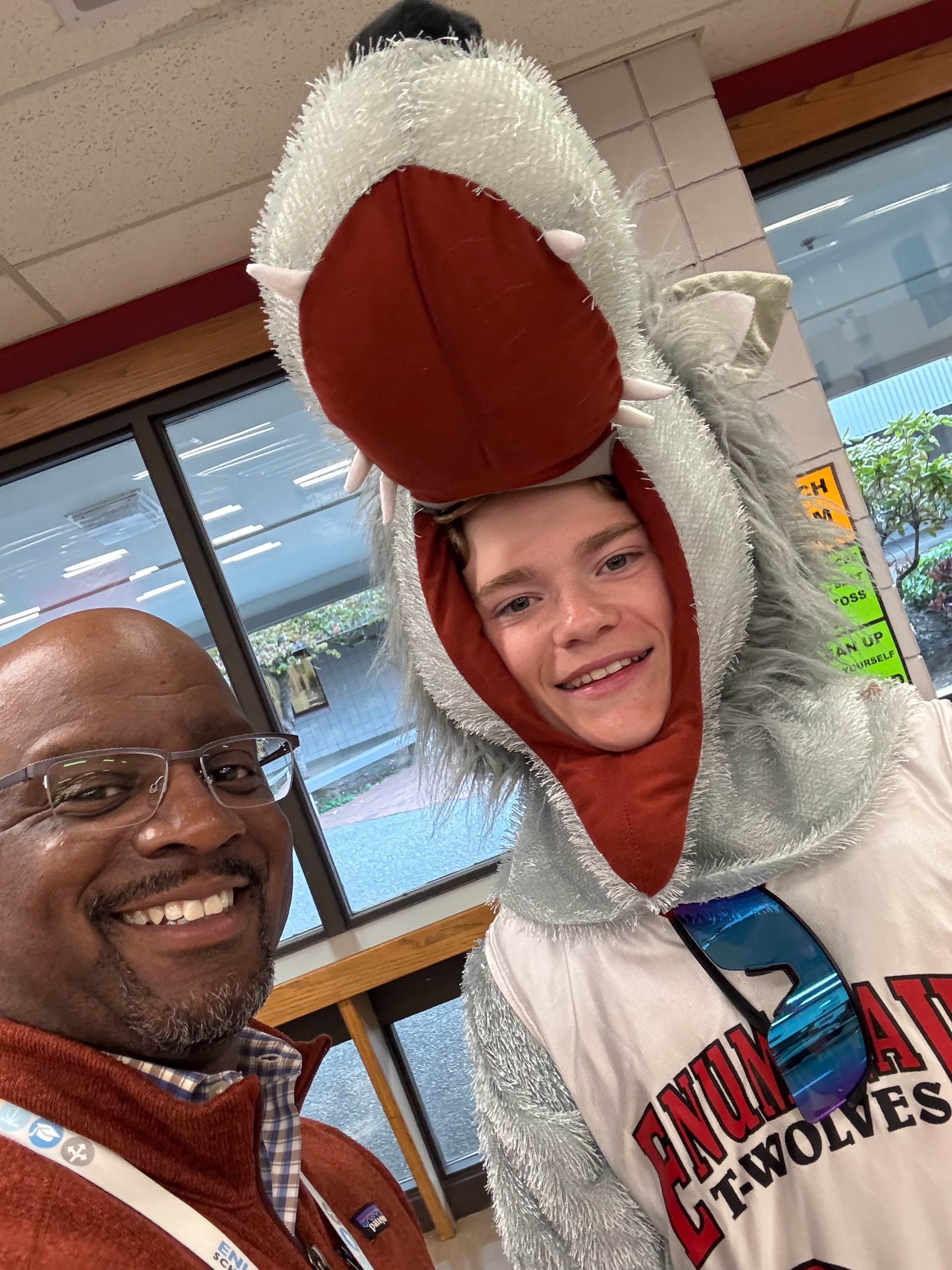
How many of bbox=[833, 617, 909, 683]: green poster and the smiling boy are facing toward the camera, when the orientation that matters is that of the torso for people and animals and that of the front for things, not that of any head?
2

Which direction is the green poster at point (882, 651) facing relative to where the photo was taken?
toward the camera

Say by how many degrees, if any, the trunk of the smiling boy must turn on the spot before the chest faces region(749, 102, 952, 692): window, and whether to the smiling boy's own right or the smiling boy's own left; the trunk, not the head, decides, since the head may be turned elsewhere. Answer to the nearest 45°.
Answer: approximately 135° to the smiling boy's own left

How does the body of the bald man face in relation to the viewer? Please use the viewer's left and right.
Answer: facing the viewer and to the right of the viewer

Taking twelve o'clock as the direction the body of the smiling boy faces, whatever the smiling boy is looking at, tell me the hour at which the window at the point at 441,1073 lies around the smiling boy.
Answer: The window is roughly at 5 o'clock from the smiling boy.

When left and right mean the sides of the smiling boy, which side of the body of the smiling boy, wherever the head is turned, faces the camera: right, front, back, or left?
front

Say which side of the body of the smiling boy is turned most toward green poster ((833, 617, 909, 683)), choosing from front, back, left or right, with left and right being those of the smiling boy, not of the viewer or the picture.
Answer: back
